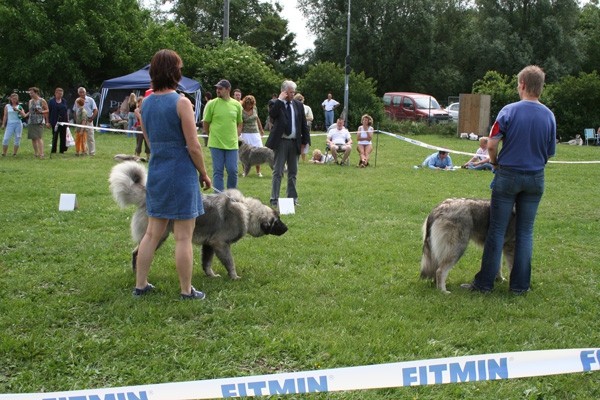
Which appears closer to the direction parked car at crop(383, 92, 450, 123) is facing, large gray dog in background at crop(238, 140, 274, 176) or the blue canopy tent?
the large gray dog in background

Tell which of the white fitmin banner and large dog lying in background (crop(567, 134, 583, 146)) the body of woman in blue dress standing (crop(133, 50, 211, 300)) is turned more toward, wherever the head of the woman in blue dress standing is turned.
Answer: the large dog lying in background

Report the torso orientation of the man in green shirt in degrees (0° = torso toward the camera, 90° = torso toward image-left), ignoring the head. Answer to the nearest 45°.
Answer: approximately 0°

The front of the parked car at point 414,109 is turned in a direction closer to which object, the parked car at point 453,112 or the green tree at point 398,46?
the parked car

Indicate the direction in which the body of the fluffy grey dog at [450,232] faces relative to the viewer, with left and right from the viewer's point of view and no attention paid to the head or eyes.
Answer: facing away from the viewer and to the right of the viewer

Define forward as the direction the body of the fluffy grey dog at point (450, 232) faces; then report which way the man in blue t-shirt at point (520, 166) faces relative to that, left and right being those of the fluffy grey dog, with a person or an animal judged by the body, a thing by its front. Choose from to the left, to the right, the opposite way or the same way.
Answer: to the left

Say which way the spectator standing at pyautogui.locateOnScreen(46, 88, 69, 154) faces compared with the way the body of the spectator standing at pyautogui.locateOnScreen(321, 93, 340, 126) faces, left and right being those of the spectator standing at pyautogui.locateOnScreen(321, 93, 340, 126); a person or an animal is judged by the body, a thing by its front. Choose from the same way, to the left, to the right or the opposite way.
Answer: the same way

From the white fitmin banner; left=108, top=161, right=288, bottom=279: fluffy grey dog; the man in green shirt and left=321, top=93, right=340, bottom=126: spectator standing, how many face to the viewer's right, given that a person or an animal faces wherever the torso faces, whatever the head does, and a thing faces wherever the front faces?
1

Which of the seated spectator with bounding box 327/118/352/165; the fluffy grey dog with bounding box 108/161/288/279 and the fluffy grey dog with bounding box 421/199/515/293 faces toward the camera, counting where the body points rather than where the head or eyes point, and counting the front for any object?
the seated spectator

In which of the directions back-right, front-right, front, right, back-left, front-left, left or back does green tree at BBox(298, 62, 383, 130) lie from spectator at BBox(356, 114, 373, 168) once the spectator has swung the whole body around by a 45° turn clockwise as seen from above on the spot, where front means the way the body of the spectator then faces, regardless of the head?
back-right

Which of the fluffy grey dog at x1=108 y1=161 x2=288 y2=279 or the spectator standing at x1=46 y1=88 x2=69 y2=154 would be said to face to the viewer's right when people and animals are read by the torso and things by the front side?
the fluffy grey dog

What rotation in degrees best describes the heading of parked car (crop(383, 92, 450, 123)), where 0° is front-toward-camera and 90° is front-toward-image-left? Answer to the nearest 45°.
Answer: approximately 315°

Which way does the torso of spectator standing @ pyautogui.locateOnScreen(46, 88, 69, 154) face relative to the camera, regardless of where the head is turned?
toward the camera

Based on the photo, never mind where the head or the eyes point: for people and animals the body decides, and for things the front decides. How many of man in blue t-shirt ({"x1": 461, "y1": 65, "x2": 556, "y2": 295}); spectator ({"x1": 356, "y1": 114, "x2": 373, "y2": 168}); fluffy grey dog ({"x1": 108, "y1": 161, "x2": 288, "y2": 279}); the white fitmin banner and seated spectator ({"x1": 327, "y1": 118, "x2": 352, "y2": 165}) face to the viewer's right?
1

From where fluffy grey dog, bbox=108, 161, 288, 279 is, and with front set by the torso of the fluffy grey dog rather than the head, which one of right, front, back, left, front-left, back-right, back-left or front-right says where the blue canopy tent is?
left
